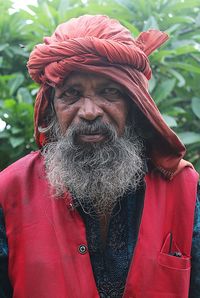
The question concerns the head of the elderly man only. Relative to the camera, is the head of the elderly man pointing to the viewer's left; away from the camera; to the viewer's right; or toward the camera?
toward the camera

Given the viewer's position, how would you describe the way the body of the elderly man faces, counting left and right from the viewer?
facing the viewer
